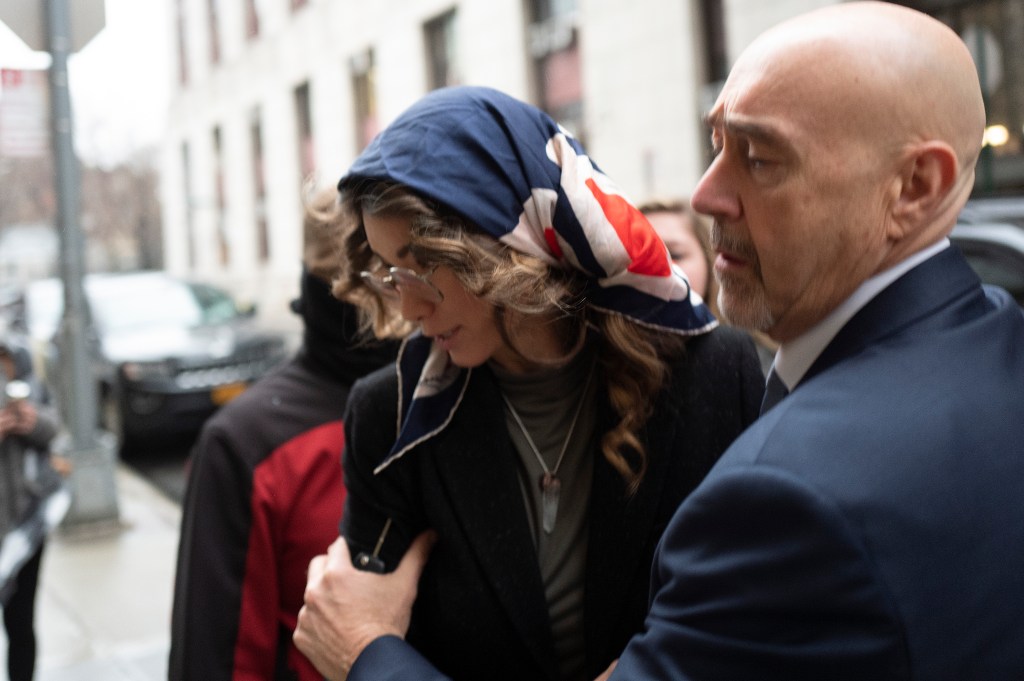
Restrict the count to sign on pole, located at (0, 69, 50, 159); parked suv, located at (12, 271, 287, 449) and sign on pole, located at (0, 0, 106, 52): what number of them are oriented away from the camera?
1

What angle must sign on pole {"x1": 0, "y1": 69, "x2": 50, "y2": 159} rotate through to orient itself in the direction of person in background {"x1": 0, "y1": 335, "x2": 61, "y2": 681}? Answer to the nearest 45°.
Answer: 0° — it already faces them

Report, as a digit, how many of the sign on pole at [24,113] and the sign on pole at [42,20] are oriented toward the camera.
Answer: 1

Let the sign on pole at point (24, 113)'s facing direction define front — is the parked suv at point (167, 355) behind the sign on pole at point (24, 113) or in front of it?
behind

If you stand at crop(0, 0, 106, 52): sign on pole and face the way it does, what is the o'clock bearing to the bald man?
The bald man is roughly at 6 o'clock from the sign on pole.

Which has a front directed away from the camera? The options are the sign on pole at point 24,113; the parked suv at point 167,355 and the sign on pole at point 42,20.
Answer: the sign on pole at point 42,20

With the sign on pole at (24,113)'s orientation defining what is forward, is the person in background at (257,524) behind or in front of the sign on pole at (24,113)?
in front

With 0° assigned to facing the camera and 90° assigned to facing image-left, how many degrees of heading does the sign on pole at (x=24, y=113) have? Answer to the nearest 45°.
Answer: approximately 0°

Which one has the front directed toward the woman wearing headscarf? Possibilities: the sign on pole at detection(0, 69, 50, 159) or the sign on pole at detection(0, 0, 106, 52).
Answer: the sign on pole at detection(0, 69, 50, 159)

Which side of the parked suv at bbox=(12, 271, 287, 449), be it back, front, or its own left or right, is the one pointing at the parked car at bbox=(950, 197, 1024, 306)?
front

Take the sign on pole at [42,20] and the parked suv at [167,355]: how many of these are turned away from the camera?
1

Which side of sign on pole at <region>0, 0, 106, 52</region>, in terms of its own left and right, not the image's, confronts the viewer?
back
